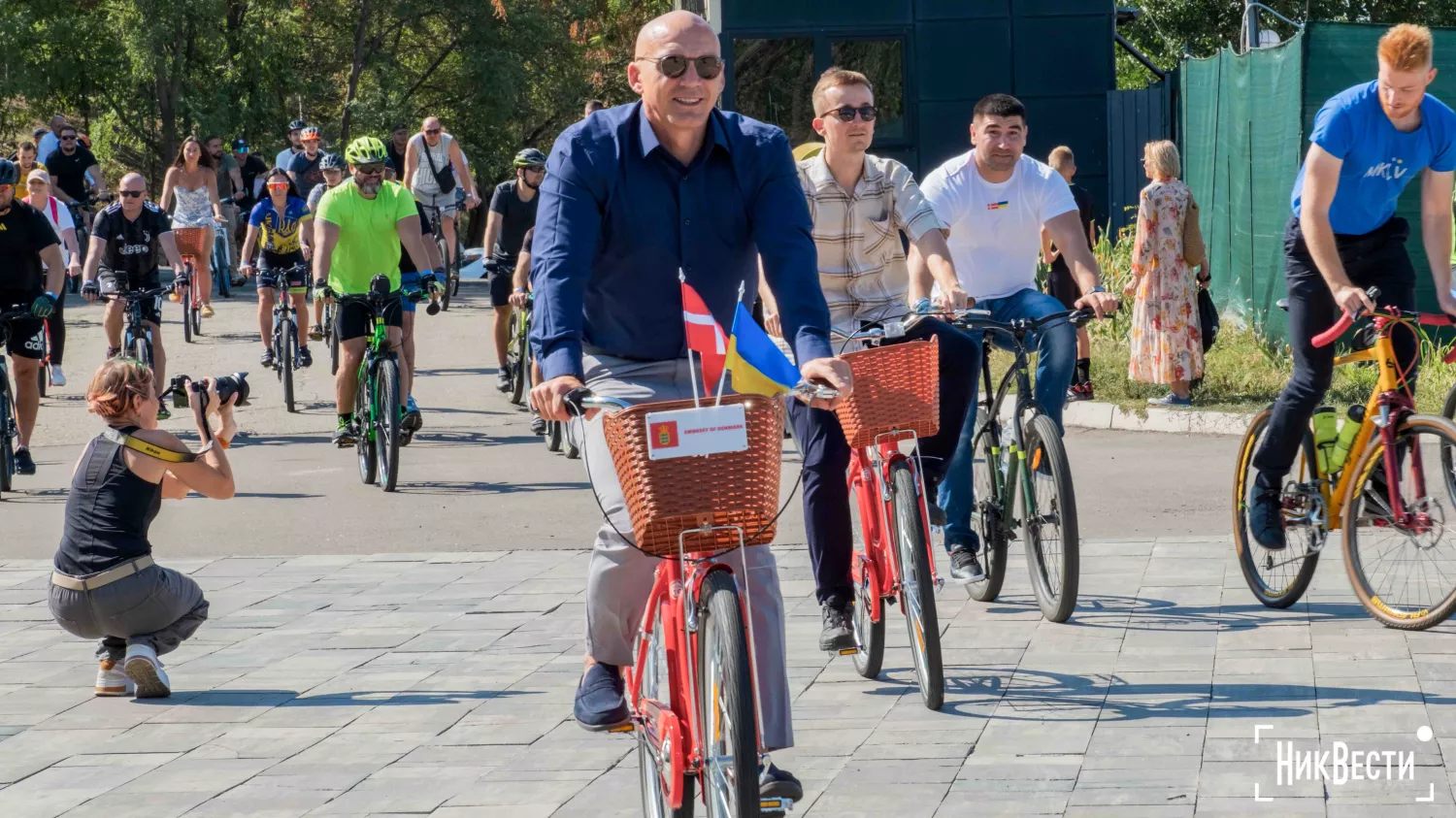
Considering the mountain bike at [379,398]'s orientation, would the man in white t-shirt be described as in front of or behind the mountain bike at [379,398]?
in front

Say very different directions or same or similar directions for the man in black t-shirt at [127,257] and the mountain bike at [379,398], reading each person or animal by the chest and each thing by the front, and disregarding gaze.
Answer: same or similar directions

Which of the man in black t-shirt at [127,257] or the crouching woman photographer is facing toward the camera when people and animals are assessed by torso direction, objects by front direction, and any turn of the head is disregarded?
the man in black t-shirt

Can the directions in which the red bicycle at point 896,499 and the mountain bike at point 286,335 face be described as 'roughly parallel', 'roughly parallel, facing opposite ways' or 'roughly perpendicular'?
roughly parallel

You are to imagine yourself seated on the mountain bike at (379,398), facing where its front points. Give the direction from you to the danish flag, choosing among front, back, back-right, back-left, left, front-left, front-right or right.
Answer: front

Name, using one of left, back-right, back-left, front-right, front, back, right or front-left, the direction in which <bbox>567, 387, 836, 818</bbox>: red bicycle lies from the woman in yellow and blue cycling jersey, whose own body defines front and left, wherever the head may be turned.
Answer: front

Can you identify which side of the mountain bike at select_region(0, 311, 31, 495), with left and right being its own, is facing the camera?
front

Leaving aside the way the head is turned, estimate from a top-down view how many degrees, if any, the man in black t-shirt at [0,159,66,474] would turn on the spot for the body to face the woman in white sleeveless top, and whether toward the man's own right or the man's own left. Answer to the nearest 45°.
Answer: approximately 180°

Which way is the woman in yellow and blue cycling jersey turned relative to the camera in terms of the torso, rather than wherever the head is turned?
toward the camera

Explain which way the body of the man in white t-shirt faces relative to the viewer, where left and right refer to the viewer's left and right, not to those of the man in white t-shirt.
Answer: facing the viewer

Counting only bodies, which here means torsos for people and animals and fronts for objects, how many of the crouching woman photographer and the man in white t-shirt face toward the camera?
1

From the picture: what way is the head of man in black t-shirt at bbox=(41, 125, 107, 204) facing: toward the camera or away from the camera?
toward the camera

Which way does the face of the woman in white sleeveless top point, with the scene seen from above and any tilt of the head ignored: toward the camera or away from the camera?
toward the camera

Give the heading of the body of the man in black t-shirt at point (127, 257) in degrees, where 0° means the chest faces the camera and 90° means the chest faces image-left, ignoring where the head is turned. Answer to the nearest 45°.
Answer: approximately 0°

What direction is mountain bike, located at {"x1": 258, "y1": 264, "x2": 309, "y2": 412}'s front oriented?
toward the camera

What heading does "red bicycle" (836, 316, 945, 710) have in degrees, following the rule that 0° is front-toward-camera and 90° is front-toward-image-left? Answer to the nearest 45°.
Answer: approximately 0°

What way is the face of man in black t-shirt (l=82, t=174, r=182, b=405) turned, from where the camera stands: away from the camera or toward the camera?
toward the camera

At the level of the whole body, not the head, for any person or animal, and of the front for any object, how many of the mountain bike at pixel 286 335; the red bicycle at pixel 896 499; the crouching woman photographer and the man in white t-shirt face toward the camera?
3
